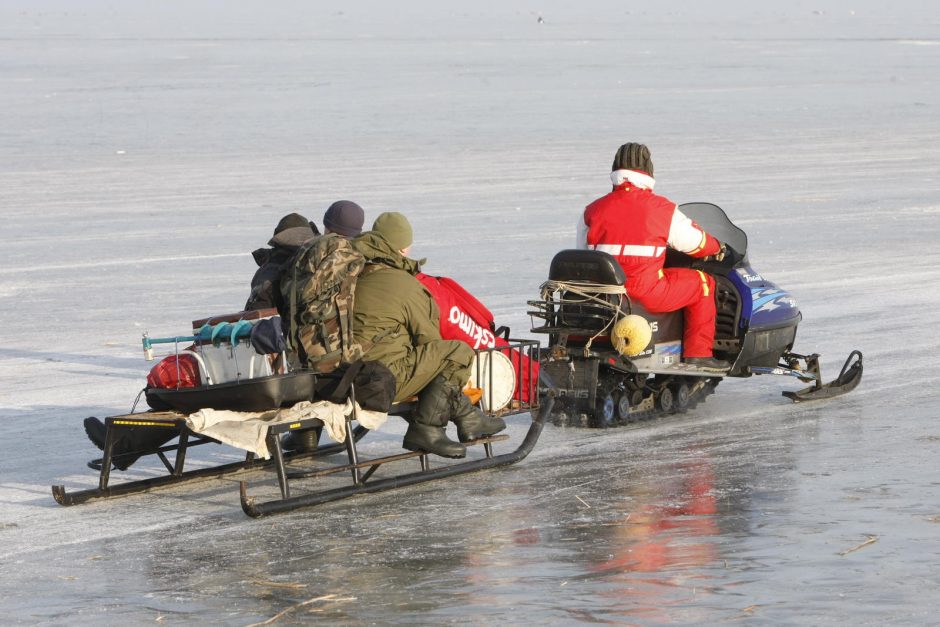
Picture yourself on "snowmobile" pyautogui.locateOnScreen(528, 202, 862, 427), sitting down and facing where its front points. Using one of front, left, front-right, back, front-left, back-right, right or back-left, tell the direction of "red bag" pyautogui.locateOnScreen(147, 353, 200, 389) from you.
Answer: back

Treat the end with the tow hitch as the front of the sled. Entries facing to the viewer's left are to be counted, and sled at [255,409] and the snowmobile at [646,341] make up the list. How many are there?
0

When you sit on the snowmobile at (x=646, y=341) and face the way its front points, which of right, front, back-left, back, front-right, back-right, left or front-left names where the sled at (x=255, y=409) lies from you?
back

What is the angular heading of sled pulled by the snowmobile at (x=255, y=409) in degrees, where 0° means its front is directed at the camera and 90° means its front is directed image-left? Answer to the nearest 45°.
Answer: approximately 225°

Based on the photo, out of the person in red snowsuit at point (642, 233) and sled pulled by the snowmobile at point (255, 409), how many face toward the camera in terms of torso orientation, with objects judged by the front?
0

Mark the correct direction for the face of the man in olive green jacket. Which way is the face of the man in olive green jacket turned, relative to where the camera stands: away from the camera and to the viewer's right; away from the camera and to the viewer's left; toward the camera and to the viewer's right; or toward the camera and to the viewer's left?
away from the camera and to the viewer's right

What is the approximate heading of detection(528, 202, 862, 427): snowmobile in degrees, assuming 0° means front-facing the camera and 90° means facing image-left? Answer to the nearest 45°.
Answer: approximately 225°

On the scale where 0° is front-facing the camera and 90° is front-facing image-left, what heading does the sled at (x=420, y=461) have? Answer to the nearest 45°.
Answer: approximately 225°

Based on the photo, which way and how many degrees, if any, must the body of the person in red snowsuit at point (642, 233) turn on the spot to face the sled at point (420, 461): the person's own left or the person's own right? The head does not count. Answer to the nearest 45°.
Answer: approximately 180°

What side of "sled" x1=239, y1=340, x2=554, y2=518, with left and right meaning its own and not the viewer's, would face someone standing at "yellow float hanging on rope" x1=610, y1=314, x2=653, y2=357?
front

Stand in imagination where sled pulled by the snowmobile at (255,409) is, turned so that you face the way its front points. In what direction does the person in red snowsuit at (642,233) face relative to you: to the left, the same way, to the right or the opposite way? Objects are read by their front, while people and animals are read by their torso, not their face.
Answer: the same way

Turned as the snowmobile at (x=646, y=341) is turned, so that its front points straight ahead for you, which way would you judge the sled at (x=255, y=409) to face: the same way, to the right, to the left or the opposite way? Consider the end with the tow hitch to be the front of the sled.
the same way

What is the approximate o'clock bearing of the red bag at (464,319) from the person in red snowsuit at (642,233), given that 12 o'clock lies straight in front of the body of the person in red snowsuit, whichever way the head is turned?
The red bag is roughly at 6 o'clock from the person in red snowsuit.

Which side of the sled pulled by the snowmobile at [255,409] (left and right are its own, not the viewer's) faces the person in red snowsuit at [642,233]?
front

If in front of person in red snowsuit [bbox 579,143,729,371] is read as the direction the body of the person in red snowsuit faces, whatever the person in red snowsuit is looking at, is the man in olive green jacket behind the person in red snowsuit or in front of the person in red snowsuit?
behind

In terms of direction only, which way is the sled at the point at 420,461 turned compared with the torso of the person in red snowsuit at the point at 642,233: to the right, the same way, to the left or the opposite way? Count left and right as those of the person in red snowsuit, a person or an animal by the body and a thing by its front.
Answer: the same way

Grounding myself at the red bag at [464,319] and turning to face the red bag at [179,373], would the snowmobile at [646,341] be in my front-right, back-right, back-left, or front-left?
back-right

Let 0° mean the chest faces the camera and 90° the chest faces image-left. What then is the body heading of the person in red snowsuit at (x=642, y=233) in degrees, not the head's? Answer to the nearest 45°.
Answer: approximately 225°

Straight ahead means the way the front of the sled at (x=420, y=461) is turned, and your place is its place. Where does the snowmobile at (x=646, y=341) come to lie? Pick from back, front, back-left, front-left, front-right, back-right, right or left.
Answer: front

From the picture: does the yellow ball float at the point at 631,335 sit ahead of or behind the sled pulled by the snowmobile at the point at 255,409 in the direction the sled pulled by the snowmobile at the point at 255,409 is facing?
ahead
